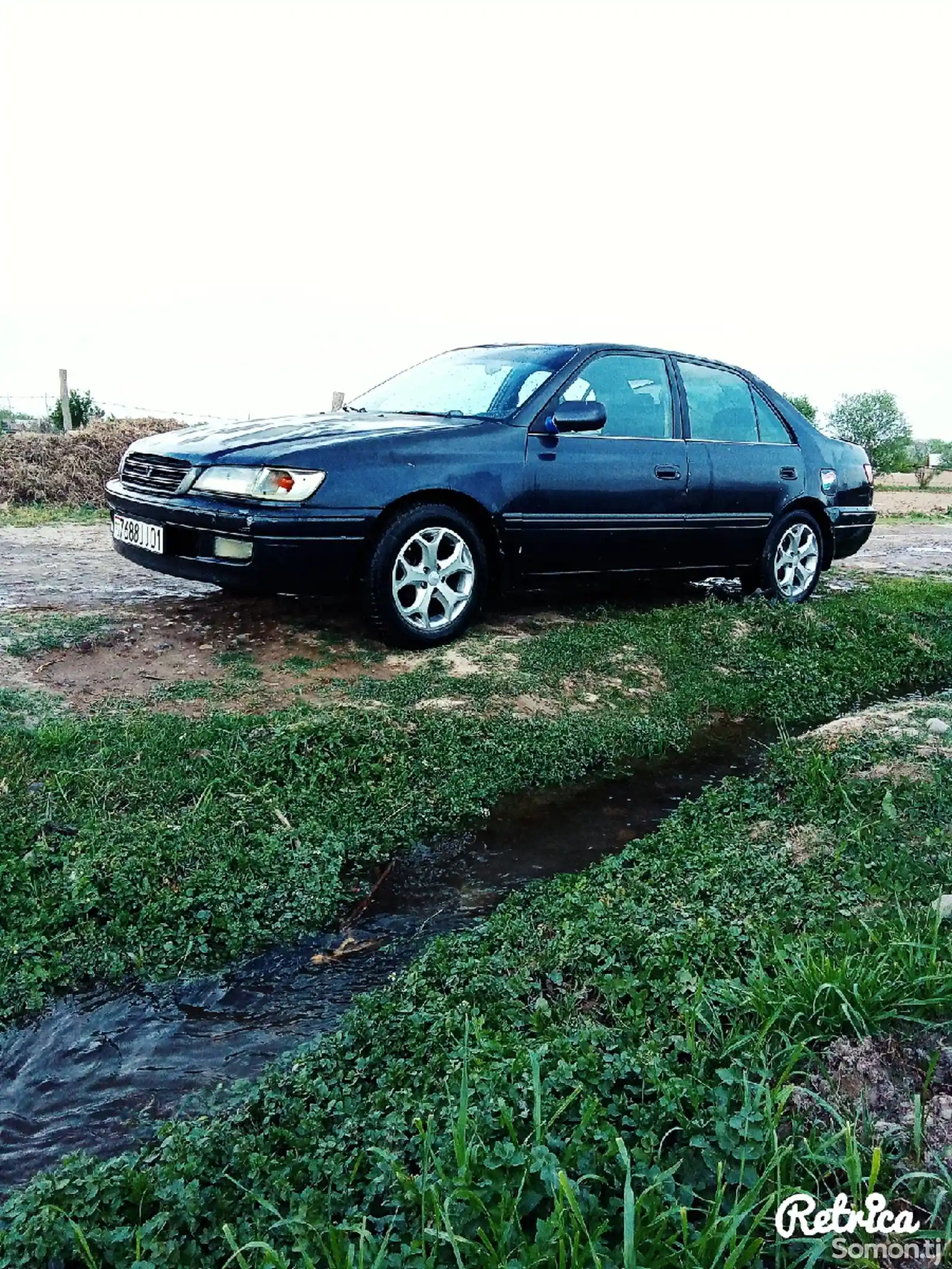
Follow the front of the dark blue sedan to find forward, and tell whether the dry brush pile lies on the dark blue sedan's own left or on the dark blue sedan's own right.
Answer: on the dark blue sedan's own right

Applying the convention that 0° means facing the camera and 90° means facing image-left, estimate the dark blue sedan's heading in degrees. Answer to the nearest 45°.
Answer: approximately 45°

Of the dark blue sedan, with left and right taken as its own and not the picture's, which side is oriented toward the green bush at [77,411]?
right

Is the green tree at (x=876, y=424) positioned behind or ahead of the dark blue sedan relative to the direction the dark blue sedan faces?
behind

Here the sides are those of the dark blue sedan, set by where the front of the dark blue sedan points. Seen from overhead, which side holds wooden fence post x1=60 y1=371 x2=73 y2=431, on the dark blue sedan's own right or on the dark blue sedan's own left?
on the dark blue sedan's own right
